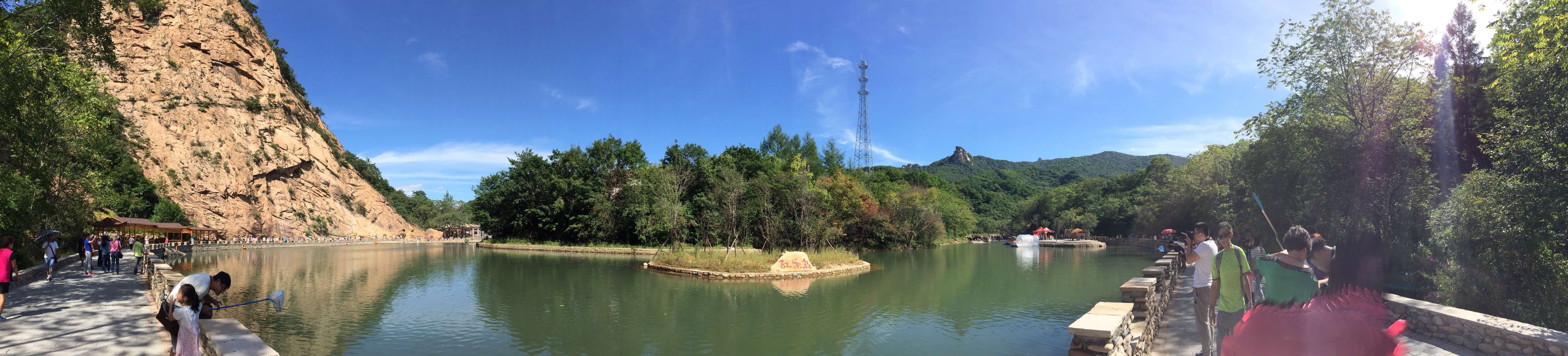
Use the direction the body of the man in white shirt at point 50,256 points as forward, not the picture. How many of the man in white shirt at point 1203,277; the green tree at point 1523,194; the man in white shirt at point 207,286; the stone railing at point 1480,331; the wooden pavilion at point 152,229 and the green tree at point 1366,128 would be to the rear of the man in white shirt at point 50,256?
1

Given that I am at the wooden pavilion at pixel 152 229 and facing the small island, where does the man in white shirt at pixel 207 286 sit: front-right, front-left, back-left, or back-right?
front-right

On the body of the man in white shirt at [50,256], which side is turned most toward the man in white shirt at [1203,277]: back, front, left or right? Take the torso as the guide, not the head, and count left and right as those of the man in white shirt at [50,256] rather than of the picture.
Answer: front

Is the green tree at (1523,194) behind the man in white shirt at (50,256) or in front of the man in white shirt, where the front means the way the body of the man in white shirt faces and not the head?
in front

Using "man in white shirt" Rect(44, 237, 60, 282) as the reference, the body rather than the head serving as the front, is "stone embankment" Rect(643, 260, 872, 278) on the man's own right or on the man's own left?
on the man's own left

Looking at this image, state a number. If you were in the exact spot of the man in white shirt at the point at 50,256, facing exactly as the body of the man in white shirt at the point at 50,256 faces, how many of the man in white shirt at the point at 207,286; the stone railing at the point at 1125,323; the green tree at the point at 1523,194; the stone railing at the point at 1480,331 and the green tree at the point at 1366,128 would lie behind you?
0

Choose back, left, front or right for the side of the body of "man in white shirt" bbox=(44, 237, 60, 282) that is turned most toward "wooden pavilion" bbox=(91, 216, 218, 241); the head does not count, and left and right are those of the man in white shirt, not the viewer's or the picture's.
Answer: back

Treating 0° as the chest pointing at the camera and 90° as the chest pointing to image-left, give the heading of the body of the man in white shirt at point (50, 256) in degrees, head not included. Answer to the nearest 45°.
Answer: approximately 0°

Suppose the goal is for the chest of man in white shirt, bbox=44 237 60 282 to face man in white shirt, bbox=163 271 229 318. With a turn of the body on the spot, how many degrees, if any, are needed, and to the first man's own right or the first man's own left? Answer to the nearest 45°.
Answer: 0° — they already face them

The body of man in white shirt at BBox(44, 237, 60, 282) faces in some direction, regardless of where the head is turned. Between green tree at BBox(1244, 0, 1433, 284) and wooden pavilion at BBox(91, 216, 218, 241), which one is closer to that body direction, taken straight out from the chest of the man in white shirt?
the green tree

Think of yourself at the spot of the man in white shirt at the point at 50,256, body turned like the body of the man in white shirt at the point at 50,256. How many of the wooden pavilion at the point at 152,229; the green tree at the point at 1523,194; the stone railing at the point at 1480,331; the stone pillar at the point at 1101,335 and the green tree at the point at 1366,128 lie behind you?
1

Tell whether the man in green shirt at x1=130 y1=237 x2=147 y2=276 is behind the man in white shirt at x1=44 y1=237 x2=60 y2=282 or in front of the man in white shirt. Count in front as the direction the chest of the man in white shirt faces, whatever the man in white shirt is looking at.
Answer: behind

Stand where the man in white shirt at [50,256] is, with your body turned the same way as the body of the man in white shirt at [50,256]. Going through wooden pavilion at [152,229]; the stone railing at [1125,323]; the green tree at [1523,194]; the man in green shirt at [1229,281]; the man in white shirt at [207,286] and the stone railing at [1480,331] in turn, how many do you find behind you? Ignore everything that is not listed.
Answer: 1

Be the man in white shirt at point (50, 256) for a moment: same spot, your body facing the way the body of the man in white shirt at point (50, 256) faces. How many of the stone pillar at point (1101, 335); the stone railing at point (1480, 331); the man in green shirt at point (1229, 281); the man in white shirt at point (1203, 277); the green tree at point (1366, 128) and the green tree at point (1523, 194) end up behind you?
0

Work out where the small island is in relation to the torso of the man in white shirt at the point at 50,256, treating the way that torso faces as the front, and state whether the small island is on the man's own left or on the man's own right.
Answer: on the man's own left

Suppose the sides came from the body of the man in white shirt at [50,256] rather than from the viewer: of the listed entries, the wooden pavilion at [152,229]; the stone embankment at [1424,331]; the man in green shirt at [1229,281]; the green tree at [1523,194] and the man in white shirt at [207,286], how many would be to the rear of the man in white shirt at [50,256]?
1
